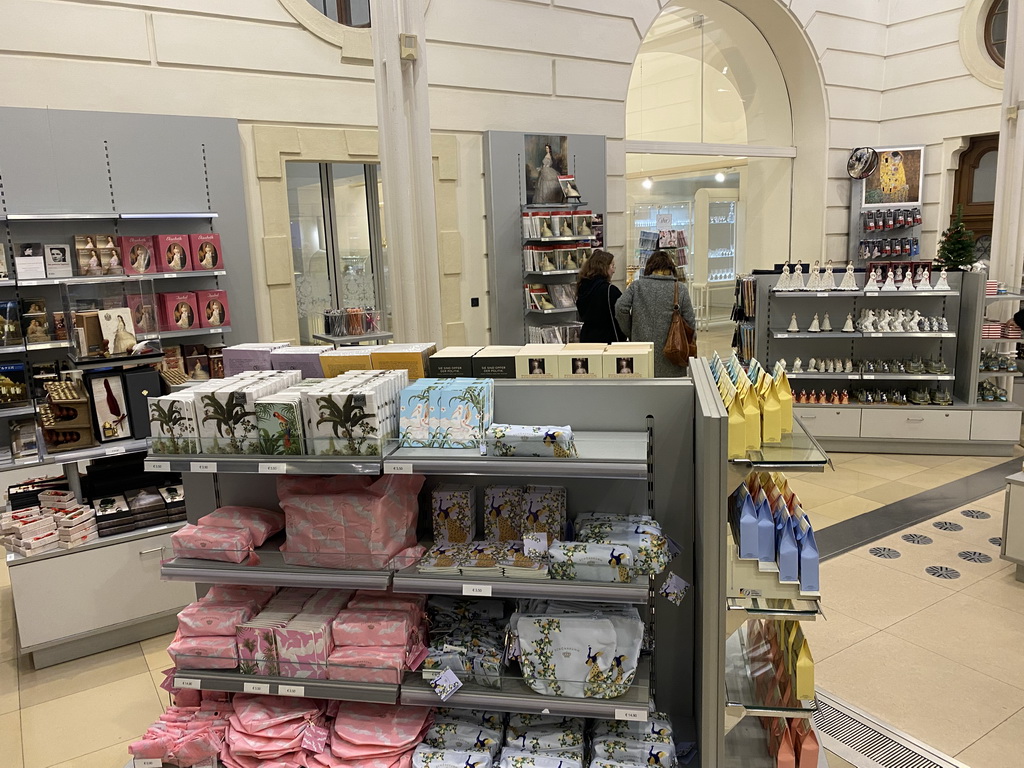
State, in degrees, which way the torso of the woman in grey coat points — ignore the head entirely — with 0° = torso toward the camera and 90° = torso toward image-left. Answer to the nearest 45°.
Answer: approximately 180°

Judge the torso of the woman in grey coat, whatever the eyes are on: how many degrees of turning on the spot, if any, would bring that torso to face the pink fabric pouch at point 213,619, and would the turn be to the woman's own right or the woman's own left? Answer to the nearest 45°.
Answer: approximately 135° to the woman's own left

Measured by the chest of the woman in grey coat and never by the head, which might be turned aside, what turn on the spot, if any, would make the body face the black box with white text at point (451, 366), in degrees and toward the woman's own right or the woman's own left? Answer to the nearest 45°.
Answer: approximately 180°

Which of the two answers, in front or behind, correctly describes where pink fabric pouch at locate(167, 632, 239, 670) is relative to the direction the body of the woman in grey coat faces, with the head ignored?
behind

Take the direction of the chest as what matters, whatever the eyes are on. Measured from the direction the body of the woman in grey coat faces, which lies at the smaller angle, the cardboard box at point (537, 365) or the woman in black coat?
the woman in black coat

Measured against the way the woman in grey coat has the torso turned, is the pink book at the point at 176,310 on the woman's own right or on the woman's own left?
on the woman's own left

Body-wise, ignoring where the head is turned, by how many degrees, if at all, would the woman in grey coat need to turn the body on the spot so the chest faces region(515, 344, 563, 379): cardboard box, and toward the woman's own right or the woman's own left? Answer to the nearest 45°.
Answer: approximately 180°

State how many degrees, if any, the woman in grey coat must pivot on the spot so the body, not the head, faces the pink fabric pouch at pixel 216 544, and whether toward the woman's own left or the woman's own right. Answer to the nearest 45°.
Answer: approximately 135° to the woman's own left

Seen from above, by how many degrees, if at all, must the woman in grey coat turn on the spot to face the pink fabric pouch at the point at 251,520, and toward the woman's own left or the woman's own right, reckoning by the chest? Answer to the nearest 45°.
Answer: approximately 135° to the woman's own left

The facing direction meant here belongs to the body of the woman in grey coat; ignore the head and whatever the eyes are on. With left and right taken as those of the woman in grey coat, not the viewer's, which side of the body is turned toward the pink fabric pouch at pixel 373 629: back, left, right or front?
back

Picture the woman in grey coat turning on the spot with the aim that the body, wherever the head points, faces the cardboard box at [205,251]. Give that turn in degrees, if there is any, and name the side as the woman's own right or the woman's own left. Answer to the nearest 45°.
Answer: approximately 90° to the woman's own left
